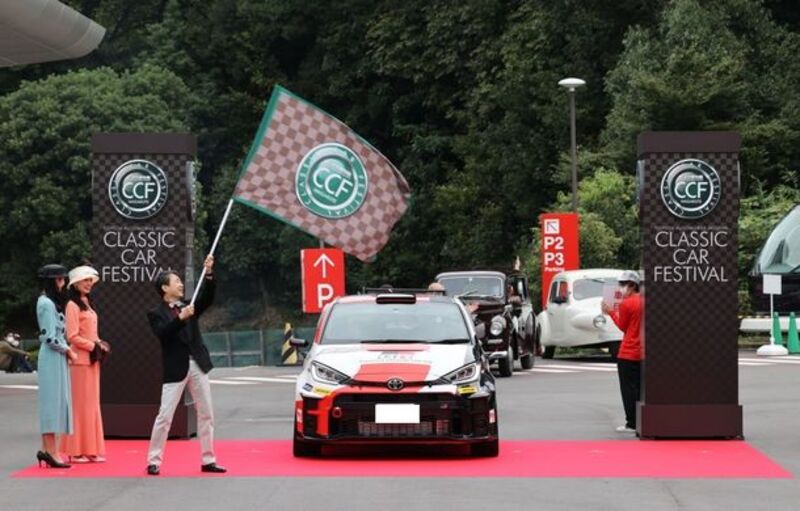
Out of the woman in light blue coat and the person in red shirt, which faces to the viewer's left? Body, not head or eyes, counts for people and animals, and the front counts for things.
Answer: the person in red shirt

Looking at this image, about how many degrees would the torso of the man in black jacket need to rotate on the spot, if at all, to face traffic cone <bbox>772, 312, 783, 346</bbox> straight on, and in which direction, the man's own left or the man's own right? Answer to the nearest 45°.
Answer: approximately 90° to the man's own left

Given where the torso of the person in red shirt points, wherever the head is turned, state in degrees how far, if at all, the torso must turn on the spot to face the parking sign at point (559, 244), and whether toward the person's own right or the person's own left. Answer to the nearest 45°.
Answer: approximately 90° to the person's own right

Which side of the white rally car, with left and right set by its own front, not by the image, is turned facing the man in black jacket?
right

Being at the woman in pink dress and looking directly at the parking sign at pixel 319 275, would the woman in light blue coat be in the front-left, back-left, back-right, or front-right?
back-left

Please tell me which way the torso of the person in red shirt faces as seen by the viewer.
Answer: to the viewer's left

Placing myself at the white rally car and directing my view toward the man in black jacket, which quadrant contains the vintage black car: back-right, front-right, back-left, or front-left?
back-right

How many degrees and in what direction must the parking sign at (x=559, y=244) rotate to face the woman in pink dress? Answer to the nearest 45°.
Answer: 0° — it already faces them

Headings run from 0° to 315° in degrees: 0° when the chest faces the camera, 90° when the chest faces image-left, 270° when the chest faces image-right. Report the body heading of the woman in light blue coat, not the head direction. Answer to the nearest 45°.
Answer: approximately 270°
